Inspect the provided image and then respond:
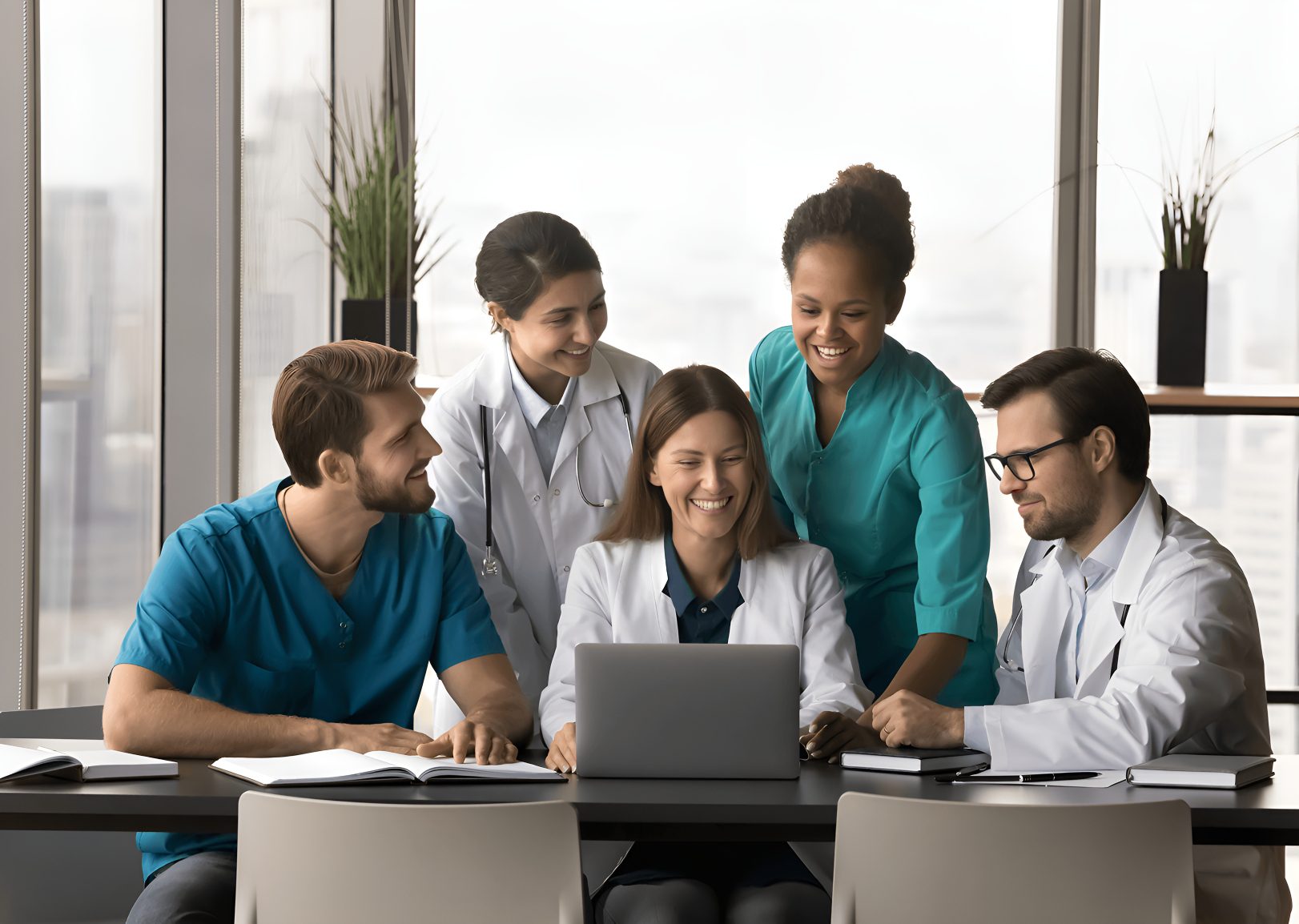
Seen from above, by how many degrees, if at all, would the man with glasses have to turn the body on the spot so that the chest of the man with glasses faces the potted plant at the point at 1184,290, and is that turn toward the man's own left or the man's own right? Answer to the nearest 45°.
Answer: approximately 135° to the man's own right

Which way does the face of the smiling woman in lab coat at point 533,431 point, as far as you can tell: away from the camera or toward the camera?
toward the camera

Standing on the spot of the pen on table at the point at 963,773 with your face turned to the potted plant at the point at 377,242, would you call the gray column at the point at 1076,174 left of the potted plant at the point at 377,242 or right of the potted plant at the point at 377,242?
right

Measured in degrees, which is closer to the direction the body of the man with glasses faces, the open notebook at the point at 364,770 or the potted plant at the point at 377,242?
the open notebook

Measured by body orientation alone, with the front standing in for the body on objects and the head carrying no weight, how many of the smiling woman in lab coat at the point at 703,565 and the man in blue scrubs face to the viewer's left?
0

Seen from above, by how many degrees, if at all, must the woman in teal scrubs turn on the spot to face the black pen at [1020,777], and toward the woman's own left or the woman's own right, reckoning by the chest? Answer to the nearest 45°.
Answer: approximately 45° to the woman's own left

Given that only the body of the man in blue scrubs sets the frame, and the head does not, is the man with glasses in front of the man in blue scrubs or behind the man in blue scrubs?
in front

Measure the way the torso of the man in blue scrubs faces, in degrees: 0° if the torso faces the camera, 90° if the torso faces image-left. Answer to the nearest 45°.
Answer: approximately 315°

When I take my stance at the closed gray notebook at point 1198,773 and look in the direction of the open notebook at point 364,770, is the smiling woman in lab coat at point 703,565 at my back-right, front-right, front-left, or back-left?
front-right

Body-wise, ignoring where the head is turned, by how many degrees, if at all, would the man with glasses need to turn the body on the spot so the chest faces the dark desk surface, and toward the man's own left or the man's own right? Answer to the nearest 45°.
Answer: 0° — they already face it

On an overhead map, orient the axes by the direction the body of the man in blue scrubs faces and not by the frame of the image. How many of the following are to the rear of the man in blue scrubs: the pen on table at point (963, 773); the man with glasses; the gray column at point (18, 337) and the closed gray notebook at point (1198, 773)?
1

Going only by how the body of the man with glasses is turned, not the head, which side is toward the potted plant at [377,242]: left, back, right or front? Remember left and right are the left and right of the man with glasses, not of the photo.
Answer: right

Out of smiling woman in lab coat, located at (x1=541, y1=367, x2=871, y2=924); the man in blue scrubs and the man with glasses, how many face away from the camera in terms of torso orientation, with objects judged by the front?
0

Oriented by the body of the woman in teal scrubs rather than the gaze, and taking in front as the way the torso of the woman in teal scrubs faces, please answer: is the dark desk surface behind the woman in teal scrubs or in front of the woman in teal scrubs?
in front

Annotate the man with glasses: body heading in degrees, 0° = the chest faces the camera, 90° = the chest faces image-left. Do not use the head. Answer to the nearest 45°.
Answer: approximately 45°

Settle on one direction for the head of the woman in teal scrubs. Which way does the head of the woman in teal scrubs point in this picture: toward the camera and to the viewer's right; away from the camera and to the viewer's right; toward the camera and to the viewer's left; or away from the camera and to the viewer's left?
toward the camera and to the viewer's left

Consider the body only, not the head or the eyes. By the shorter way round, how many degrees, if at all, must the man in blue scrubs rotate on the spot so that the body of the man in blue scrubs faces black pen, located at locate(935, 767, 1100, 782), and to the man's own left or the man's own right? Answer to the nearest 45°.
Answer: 0° — they already face it

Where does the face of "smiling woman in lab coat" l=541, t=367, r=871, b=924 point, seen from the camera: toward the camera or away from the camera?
toward the camera

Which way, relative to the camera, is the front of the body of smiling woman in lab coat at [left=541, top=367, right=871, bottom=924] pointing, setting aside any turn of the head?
toward the camera

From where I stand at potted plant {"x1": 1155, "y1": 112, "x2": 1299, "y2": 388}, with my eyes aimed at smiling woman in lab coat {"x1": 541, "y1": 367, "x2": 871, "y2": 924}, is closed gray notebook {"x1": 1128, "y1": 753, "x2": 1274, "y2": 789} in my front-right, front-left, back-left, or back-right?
front-left
